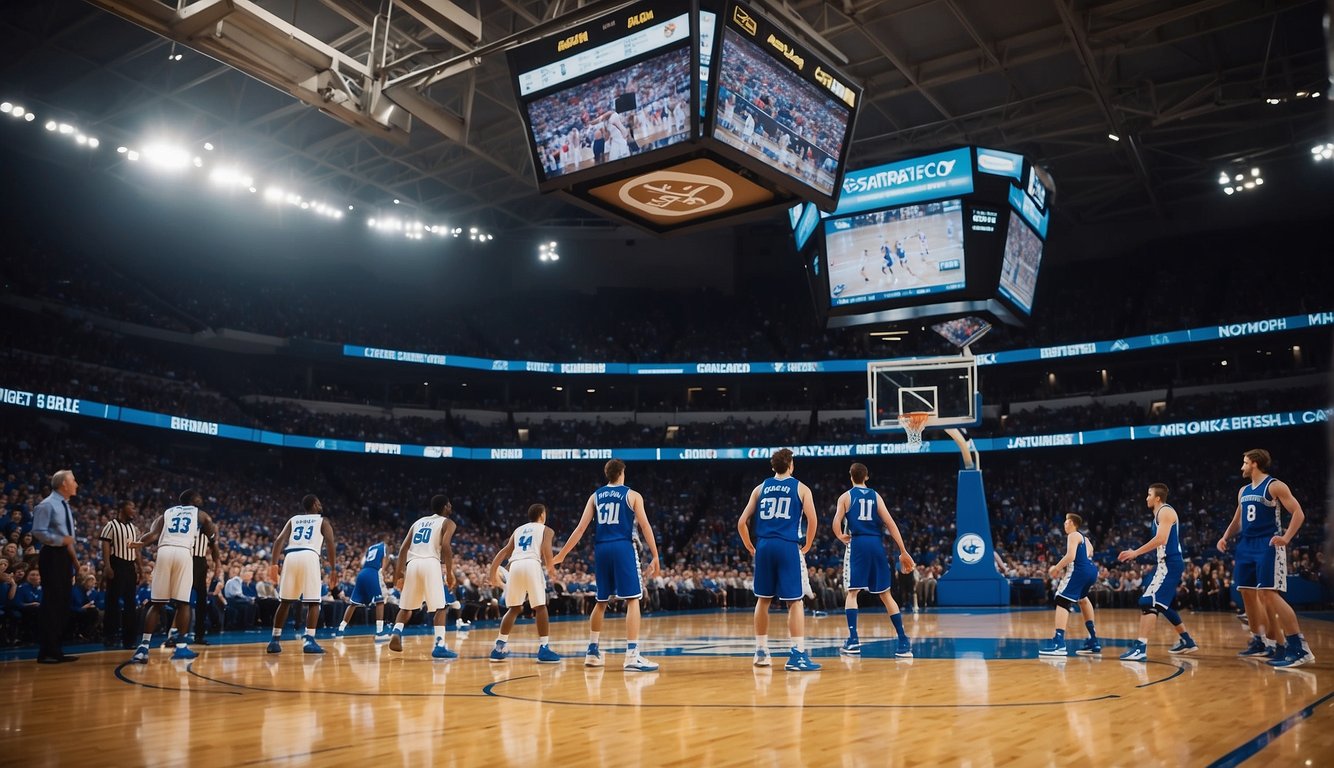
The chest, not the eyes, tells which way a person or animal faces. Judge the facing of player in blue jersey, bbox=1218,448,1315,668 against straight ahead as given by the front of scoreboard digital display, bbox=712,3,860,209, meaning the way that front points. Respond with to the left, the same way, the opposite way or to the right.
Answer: to the right

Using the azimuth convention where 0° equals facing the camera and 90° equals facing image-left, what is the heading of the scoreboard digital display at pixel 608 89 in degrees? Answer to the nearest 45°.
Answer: approximately 45°

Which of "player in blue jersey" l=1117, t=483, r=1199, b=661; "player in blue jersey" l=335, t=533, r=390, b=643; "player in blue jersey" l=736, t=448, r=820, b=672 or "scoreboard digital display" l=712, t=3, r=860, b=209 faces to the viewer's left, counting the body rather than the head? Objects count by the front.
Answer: "player in blue jersey" l=1117, t=483, r=1199, b=661

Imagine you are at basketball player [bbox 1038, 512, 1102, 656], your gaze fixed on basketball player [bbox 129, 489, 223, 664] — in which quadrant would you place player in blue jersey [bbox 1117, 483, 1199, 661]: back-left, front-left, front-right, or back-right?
back-left

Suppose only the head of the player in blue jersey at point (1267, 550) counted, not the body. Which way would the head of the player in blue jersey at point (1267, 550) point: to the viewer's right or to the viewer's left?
to the viewer's left

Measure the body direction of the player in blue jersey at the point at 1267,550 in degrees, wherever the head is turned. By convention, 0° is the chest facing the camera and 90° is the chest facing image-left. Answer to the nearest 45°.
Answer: approximately 45°

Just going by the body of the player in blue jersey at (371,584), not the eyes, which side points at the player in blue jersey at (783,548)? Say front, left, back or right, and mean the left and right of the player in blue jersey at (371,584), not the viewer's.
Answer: right

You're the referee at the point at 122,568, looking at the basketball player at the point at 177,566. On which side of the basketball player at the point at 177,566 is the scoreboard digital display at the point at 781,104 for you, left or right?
left
